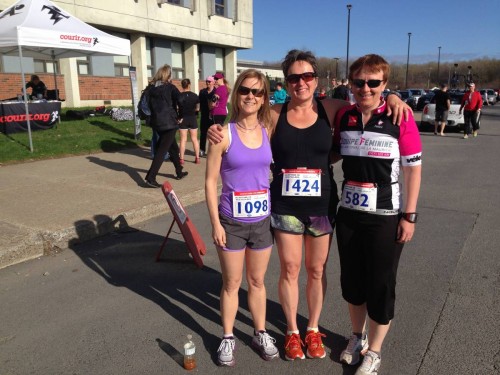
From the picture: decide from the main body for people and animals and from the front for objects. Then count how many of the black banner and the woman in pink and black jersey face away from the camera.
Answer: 0

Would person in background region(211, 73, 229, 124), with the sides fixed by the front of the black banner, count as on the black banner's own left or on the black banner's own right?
on the black banner's own left

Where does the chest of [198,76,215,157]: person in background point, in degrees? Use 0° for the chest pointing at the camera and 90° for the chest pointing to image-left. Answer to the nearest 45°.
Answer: approximately 45°

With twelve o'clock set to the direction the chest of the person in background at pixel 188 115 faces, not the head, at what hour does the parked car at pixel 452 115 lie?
The parked car is roughly at 2 o'clock from the person in background.

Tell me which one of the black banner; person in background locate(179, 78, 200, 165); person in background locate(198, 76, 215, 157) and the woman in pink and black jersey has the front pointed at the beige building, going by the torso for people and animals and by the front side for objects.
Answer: person in background locate(179, 78, 200, 165)

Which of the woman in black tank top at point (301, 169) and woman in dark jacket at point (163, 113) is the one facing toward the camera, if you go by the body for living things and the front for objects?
the woman in black tank top

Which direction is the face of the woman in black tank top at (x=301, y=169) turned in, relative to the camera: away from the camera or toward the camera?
toward the camera

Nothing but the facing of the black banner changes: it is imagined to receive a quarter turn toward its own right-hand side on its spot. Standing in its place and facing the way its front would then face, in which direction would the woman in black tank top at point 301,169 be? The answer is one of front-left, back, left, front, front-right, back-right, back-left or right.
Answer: left

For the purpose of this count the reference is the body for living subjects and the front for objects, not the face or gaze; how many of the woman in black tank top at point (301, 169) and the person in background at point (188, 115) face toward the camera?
1

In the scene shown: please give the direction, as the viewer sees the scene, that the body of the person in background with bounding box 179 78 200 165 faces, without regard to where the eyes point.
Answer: away from the camera

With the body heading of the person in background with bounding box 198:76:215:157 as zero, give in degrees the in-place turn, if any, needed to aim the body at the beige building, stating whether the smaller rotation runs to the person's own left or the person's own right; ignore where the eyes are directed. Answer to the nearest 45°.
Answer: approximately 135° to the person's own right

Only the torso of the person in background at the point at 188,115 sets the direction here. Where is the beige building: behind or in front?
in front

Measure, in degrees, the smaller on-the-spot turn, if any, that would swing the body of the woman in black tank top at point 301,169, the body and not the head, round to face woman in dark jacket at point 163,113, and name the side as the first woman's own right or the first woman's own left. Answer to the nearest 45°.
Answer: approximately 135° to the first woman's own right
